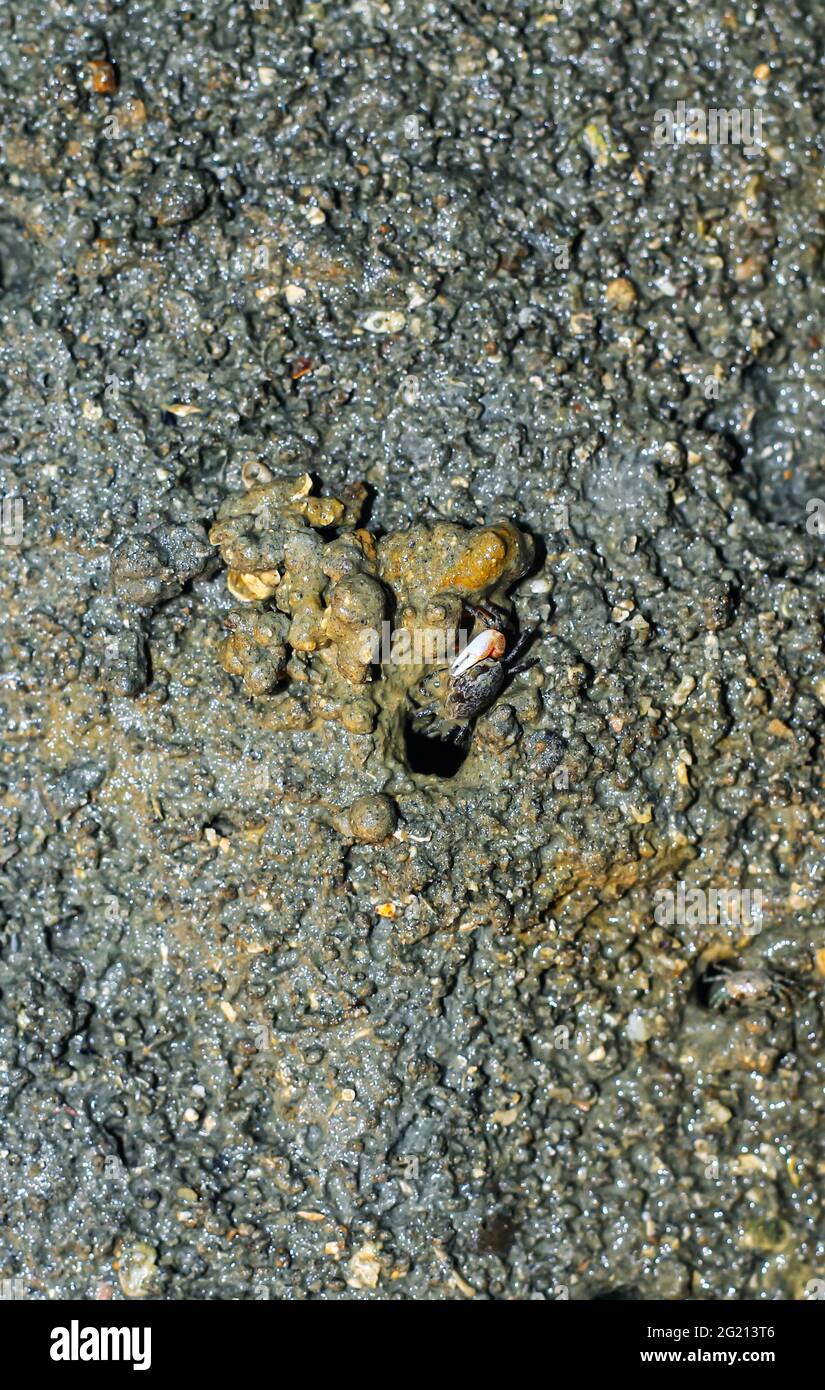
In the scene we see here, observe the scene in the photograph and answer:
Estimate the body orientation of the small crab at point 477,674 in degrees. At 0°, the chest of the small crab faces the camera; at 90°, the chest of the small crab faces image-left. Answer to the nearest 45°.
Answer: approximately 135°
